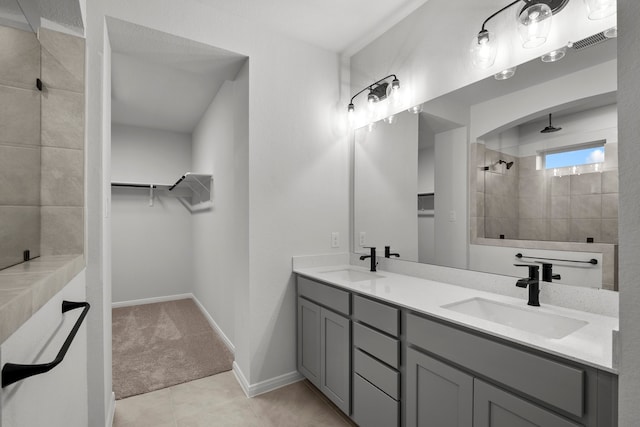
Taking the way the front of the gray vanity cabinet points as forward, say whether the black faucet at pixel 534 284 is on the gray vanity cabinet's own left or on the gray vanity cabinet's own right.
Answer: on the gray vanity cabinet's own left

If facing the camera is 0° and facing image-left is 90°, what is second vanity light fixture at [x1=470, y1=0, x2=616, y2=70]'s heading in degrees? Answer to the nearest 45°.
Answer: approximately 45°

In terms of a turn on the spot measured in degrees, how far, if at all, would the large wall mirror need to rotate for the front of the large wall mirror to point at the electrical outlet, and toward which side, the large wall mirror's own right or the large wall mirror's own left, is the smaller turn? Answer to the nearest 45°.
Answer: approximately 45° to the large wall mirror's own right

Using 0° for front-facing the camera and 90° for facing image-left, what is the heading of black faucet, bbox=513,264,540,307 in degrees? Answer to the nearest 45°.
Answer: approximately 45°
